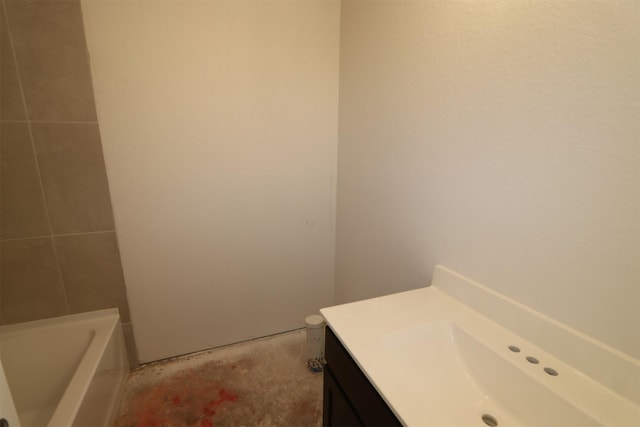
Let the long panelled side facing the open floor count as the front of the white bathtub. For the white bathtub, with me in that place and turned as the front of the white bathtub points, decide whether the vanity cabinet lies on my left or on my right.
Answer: on my right

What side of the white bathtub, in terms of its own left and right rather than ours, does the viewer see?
right

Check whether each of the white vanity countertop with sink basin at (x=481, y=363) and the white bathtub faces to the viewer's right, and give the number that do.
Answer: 1

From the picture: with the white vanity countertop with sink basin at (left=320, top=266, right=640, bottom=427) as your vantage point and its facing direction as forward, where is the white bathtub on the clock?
The white bathtub is roughly at 1 o'clock from the white vanity countertop with sink basin.

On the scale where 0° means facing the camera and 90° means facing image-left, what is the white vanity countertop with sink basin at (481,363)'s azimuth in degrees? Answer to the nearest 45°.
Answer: approximately 45°

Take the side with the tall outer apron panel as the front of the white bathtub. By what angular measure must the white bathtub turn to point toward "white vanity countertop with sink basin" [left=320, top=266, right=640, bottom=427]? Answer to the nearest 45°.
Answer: approximately 45° to its right

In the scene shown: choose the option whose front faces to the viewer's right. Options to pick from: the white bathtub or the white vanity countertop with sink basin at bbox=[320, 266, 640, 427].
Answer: the white bathtub
